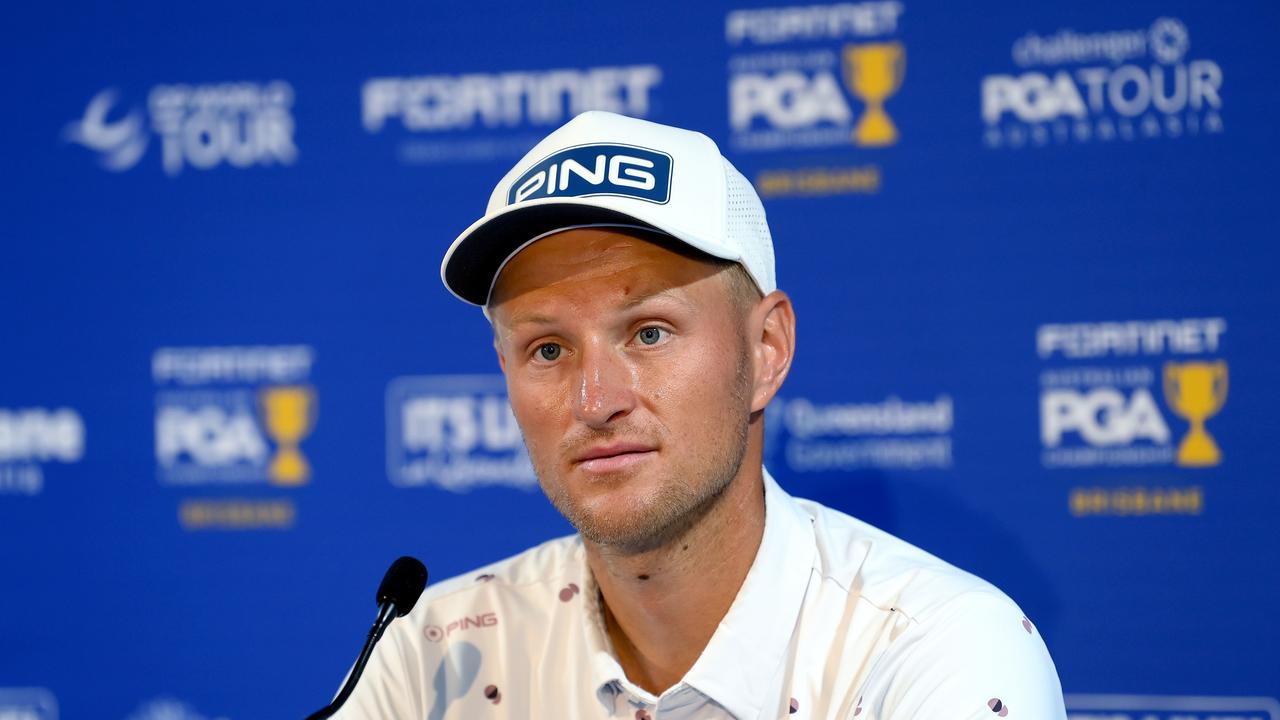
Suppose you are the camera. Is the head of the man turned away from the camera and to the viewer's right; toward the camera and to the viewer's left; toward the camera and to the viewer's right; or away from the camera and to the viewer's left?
toward the camera and to the viewer's left

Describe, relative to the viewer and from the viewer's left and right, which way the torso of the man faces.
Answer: facing the viewer and to the left of the viewer
